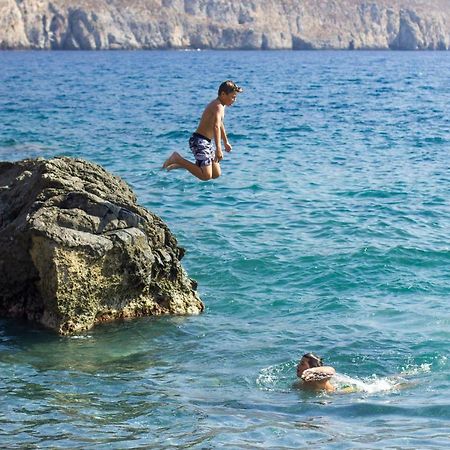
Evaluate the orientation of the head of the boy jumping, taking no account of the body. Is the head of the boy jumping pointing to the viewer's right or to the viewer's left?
to the viewer's right

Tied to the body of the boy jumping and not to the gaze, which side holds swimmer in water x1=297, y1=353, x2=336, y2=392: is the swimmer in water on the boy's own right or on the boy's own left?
on the boy's own right

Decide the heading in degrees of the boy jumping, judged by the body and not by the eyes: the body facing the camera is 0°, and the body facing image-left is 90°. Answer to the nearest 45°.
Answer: approximately 270°

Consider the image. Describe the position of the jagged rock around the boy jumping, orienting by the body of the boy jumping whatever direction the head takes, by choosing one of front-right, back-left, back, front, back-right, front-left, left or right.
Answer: back-right

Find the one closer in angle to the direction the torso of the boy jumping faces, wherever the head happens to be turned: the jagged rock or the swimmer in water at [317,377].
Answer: the swimmer in water
